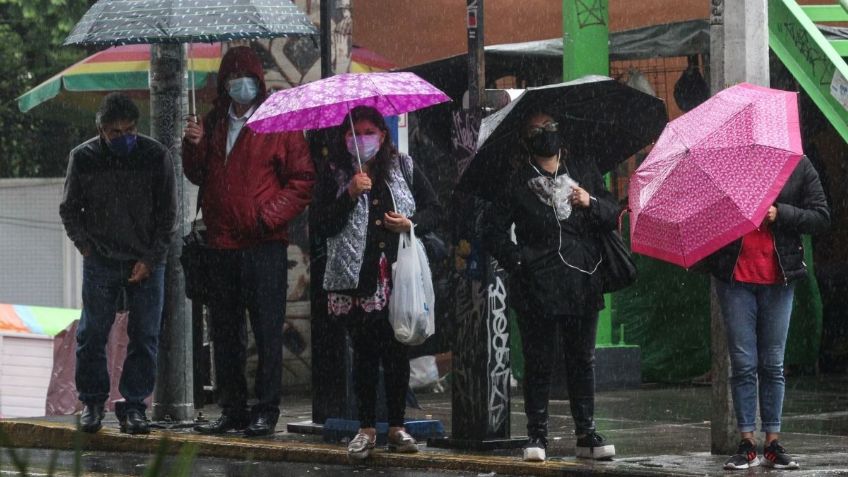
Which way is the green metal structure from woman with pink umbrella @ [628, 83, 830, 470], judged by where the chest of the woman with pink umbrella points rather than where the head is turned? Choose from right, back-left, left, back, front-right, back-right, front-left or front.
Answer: back

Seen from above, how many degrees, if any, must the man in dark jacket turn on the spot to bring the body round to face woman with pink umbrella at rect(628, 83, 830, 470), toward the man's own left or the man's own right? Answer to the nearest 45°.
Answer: approximately 45° to the man's own left

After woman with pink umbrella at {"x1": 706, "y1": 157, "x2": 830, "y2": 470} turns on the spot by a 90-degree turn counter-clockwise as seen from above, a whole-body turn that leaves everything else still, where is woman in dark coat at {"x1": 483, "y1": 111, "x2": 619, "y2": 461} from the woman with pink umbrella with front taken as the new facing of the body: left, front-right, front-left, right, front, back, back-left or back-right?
back

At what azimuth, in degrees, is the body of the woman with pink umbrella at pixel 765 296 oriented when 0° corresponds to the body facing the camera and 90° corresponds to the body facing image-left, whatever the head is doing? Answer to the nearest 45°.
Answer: approximately 0°

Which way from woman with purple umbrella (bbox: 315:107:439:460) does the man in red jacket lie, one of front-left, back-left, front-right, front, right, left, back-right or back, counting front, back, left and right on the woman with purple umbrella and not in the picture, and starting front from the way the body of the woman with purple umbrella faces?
back-right
